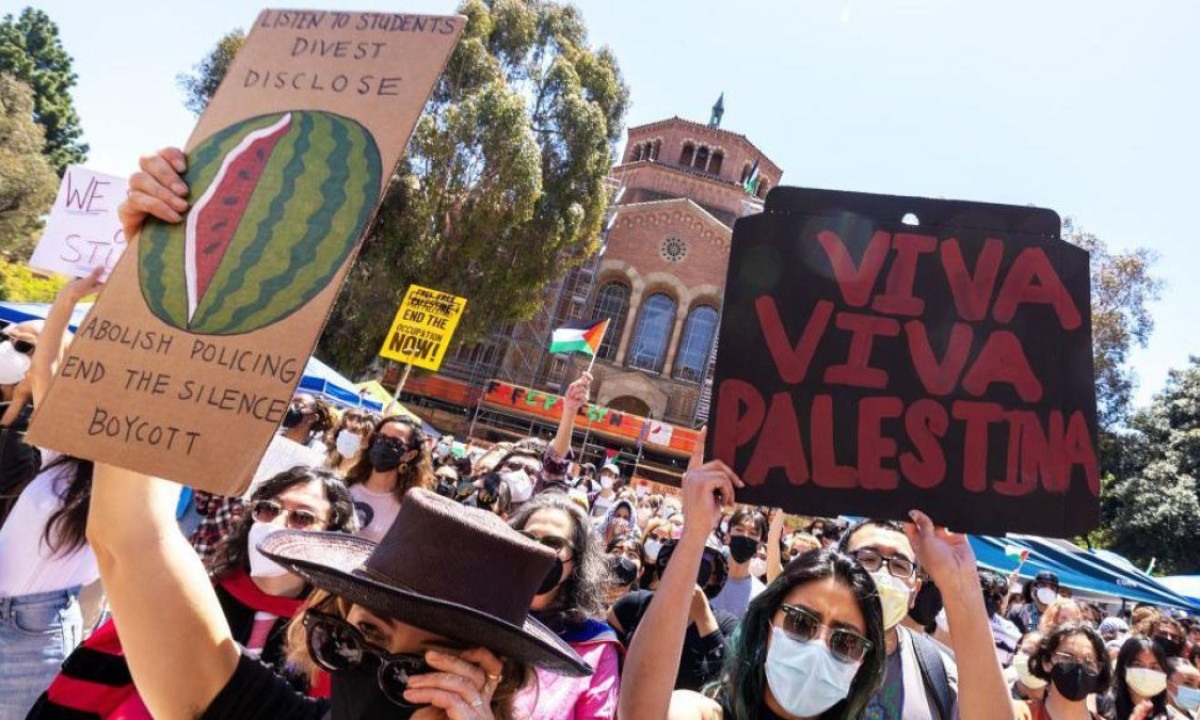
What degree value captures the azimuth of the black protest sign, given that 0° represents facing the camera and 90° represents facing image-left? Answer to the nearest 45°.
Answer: approximately 0°

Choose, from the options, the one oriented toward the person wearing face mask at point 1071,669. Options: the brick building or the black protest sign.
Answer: the brick building

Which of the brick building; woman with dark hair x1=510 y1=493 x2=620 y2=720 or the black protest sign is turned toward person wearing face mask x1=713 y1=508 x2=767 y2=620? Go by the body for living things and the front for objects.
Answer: the brick building

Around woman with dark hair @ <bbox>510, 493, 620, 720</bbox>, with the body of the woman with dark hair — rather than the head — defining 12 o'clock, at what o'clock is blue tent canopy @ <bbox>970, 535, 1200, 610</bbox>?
The blue tent canopy is roughly at 6 o'clock from the woman with dark hair.

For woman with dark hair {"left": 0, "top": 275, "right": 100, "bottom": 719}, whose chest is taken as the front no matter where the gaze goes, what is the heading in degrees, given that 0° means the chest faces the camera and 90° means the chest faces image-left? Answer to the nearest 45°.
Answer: approximately 315°

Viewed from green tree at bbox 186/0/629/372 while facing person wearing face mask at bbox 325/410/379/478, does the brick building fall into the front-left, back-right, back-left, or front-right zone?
back-left

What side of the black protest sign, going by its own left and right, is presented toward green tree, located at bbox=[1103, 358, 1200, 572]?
back

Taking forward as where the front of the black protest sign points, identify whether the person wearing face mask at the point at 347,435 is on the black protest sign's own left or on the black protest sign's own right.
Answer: on the black protest sign's own right
